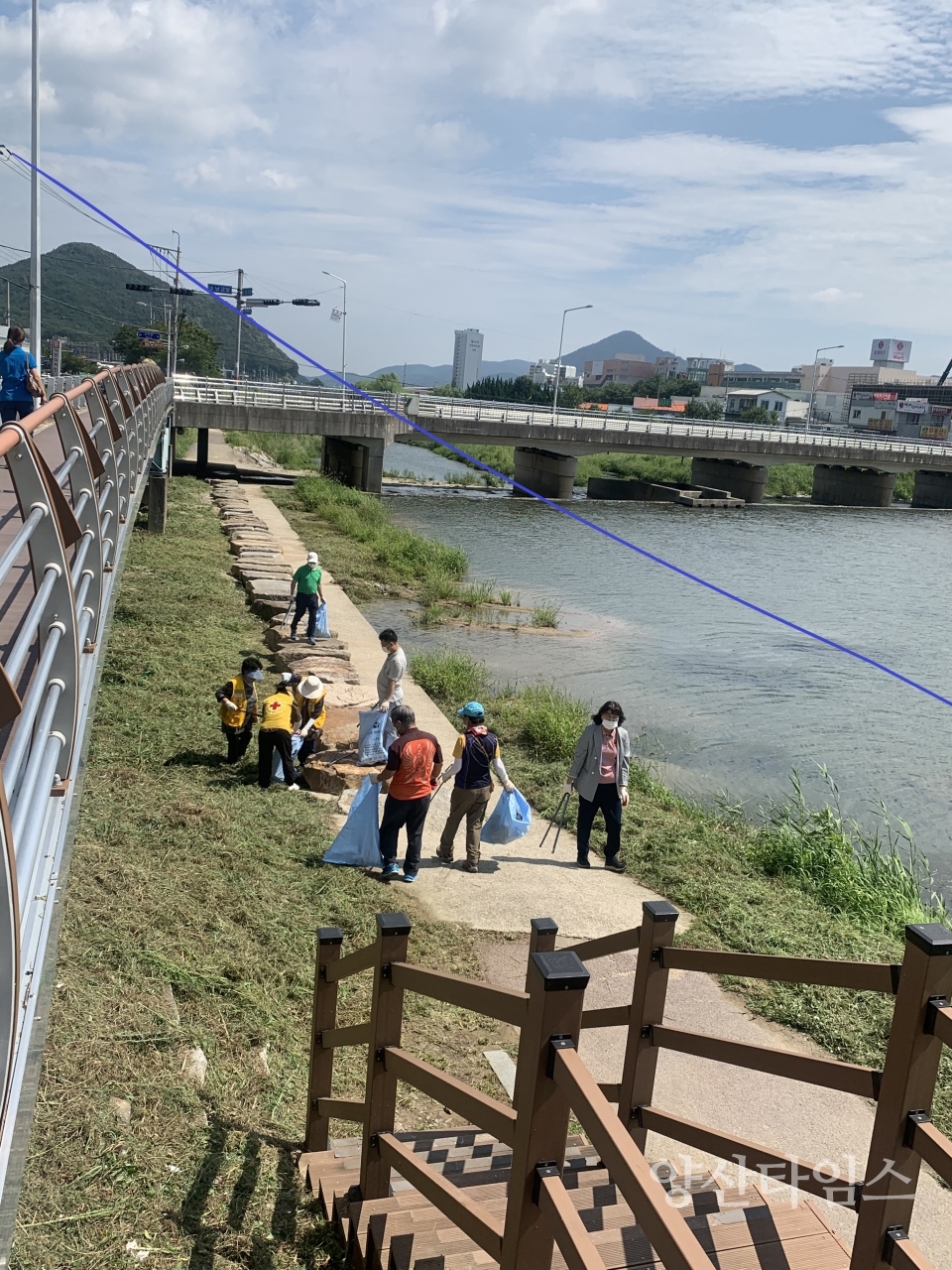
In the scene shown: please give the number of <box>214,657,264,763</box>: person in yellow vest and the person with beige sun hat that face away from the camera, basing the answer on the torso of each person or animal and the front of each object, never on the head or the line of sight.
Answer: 0

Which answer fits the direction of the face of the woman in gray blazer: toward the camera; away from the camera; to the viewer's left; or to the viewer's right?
toward the camera

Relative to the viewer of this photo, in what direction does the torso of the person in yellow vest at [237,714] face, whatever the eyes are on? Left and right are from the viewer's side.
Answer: facing the viewer and to the right of the viewer

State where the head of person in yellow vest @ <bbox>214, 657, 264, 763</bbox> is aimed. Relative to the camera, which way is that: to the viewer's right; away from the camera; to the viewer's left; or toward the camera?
to the viewer's right

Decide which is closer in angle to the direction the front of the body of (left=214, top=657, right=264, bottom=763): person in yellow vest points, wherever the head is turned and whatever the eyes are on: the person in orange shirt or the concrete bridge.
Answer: the person in orange shirt

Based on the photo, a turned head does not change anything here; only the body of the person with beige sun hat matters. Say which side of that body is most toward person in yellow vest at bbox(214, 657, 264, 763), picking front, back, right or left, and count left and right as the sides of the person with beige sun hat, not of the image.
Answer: front

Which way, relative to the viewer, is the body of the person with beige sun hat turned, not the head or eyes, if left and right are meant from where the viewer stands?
facing the viewer and to the left of the viewer

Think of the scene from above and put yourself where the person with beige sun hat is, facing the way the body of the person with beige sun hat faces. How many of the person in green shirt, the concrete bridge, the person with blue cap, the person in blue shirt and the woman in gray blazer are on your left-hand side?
2

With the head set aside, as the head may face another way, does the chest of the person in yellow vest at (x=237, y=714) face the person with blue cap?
yes
